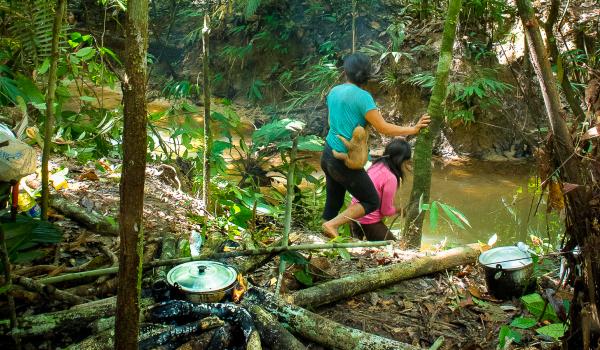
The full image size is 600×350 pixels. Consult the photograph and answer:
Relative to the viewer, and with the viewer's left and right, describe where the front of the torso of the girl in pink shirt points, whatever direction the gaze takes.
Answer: facing away from the viewer and to the right of the viewer

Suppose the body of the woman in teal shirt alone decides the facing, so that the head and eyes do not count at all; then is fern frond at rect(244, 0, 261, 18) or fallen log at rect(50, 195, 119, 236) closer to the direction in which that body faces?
the fern frond

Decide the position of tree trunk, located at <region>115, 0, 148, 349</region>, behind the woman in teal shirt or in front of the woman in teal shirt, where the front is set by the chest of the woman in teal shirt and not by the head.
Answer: behind

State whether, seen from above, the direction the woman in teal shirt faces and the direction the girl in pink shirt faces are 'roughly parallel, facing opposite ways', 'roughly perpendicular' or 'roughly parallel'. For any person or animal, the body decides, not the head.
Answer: roughly parallel

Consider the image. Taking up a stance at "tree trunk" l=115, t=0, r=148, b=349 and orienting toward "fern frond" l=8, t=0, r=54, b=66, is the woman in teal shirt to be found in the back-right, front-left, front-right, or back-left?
front-right

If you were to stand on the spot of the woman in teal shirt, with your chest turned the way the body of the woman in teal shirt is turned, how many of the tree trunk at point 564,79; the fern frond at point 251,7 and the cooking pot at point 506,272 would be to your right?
2

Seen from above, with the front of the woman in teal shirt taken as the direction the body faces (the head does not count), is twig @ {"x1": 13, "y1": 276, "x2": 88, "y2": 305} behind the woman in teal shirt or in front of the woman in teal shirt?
behind

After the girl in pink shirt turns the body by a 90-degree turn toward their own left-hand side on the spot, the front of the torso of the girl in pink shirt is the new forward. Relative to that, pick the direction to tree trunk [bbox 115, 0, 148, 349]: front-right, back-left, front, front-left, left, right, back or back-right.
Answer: back-left

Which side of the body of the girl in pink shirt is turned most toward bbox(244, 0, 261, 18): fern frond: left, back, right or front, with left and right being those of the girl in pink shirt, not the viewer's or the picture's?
left

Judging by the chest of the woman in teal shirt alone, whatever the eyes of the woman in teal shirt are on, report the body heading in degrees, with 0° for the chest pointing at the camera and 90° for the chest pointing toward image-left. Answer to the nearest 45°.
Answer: approximately 225°

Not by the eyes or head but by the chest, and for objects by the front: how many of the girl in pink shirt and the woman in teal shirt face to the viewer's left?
0
